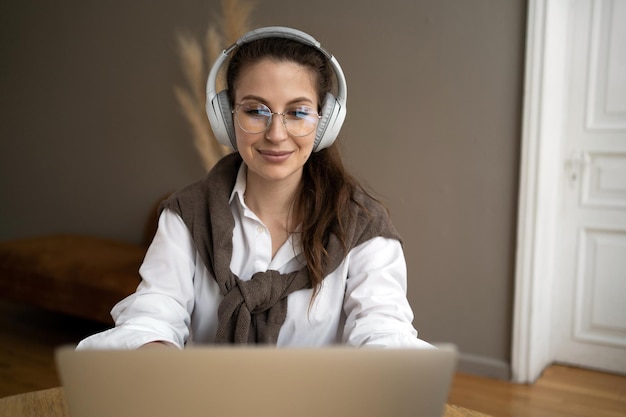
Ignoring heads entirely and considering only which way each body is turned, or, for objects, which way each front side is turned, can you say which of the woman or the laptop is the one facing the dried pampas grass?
the laptop

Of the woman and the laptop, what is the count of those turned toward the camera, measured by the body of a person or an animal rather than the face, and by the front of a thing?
1

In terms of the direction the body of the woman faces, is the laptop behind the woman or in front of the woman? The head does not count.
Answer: in front

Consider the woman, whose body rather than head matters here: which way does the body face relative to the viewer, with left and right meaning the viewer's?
facing the viewer

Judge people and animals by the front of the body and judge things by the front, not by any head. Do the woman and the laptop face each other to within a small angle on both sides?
yes

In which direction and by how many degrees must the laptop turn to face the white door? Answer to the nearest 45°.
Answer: approximately 45° to its right

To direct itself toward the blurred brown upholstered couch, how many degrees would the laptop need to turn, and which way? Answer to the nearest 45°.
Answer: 0° — it already faces it

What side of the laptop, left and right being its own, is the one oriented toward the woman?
front

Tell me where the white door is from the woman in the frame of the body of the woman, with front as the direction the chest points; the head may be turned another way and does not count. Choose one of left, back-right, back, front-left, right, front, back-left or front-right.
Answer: back-left

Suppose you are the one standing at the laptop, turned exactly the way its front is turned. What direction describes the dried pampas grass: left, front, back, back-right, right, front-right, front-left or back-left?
front

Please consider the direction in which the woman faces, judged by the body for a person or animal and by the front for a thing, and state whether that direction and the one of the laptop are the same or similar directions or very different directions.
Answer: very different directions

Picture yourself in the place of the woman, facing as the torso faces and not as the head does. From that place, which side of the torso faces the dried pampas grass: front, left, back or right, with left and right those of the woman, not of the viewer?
back

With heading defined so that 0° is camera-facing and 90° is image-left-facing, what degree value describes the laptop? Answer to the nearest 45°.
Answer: approximately 180°
